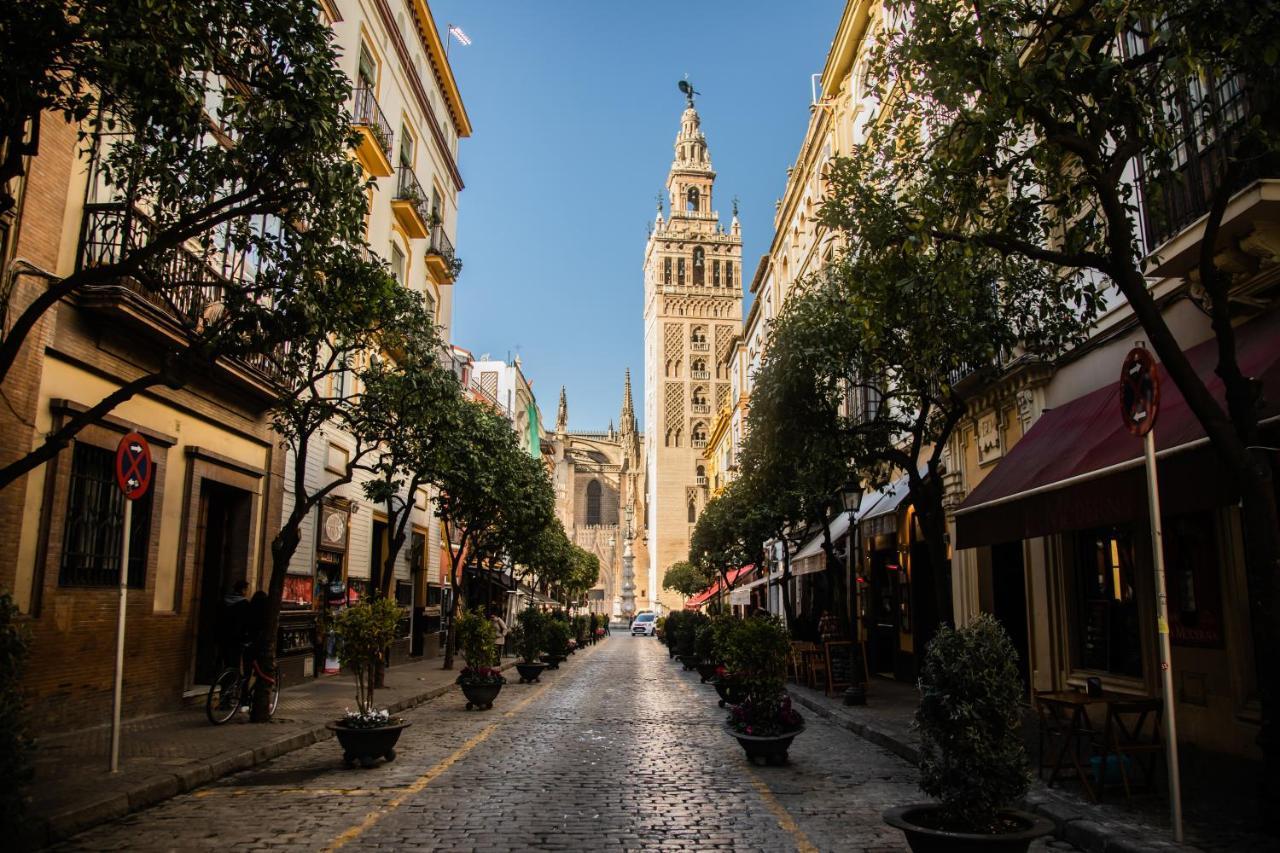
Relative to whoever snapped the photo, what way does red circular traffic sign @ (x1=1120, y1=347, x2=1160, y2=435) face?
facing the viewer and to the left of the viewer

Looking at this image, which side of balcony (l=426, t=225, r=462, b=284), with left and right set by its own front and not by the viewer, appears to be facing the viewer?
right

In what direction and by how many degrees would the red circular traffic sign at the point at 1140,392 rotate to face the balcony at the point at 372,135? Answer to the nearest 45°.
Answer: approximately 90° to its right

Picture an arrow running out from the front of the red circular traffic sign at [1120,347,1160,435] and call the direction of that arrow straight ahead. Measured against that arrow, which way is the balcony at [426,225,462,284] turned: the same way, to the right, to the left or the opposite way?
the opposite way

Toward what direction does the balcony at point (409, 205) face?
to the viewer's right

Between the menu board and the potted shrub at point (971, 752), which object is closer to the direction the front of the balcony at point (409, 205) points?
the menu board

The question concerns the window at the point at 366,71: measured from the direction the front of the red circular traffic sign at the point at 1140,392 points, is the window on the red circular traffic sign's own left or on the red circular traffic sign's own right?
on the red circular traffic sign's own right
